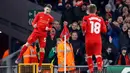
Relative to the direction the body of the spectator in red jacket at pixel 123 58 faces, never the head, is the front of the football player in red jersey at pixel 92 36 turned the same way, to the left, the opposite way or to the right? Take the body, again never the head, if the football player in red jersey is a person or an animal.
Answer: the opposite way

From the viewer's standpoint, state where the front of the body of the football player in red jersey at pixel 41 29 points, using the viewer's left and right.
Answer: facing the viewer

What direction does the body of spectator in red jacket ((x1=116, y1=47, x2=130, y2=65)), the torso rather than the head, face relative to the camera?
toward the camera

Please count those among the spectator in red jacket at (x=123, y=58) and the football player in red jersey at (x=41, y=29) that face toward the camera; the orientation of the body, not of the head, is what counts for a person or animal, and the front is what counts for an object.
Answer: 2

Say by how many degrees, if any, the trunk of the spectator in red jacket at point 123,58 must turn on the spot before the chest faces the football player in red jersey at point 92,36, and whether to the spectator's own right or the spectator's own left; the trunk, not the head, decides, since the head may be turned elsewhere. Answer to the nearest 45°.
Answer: approximately 45° to the spectator's own right

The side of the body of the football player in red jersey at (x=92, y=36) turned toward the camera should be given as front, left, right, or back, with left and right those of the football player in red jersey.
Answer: back
